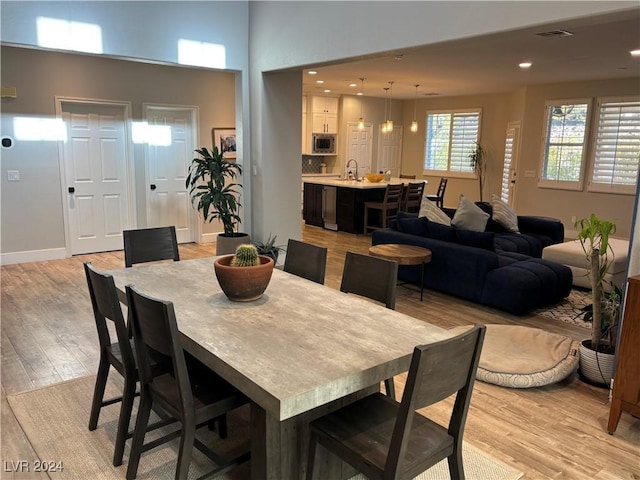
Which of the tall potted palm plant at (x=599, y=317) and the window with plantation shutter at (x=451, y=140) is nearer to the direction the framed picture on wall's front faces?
the tall potted palm plant

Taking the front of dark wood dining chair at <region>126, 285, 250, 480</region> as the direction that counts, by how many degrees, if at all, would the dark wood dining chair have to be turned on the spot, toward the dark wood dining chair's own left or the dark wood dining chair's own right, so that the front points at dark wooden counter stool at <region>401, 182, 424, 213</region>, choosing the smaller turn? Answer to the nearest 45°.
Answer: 0° — it already faces it

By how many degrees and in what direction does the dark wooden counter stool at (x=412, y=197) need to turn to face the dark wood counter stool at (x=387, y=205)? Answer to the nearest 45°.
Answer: approximately 90° to its left

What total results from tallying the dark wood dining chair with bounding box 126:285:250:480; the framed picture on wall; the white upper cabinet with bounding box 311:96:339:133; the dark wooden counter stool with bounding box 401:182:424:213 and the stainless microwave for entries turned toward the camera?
3

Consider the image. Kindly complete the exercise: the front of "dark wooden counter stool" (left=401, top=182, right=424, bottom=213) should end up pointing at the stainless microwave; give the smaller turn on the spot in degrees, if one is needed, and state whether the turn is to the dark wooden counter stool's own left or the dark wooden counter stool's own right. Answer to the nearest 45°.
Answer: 0° — it already faces it

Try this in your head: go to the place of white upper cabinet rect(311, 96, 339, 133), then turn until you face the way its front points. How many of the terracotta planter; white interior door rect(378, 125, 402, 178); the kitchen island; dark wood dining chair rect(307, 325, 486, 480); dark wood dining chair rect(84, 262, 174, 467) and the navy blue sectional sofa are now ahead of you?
5

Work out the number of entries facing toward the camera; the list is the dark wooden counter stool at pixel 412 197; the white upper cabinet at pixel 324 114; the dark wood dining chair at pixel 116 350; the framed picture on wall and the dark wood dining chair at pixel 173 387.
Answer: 2

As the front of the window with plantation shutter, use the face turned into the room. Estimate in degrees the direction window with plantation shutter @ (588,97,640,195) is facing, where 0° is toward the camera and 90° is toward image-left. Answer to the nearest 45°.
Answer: approximately 0°

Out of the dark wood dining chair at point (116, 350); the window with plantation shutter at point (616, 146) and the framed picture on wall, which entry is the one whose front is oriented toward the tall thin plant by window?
the dark wood dining chair

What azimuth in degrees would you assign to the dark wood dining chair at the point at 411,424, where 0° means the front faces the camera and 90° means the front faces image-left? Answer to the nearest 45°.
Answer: approximately 135°

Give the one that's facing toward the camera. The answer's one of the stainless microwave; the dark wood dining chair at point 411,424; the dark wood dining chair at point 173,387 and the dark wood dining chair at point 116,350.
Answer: the stainless microwave

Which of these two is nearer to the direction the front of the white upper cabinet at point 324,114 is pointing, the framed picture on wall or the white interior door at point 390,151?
the framed picture on wall

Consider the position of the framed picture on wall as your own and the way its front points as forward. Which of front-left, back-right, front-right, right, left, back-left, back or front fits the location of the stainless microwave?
back-left

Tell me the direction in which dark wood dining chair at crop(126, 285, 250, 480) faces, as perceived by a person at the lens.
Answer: facing away from the viewer and to the right of the viewer
